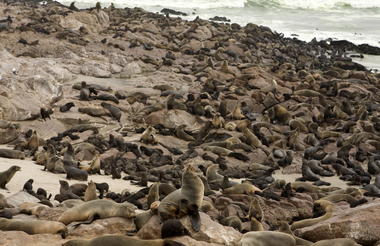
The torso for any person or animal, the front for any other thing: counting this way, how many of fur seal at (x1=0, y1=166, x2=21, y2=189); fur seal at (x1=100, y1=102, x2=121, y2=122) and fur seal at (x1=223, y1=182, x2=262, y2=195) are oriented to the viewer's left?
1

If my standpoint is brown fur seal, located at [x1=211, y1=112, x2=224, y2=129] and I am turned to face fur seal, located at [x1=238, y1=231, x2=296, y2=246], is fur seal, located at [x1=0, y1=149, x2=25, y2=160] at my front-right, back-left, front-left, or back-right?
front-right

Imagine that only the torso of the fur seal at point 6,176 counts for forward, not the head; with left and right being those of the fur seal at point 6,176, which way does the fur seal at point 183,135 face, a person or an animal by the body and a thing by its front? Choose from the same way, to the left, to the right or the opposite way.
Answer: the opposite way

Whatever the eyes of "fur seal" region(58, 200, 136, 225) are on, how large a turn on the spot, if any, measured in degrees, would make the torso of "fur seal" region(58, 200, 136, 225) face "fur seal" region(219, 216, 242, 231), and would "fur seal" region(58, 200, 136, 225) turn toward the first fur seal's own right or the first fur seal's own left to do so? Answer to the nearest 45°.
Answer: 0° — it already faces it

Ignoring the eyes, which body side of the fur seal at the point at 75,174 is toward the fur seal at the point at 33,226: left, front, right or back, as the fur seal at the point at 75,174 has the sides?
left

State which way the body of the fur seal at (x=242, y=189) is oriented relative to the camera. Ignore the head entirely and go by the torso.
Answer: to the viewer's right

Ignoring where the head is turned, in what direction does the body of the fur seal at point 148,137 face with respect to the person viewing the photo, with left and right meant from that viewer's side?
facing to the right of the viewer

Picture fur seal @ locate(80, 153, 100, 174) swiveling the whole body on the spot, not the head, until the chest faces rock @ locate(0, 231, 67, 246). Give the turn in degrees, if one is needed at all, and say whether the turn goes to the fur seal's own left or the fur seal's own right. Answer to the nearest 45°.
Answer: approximately 90° to the fur seal's own right

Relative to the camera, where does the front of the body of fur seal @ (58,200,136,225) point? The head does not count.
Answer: to the viewer's right

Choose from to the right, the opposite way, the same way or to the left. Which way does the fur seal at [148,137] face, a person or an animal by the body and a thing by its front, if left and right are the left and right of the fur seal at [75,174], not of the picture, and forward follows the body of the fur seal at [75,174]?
the opposite way
